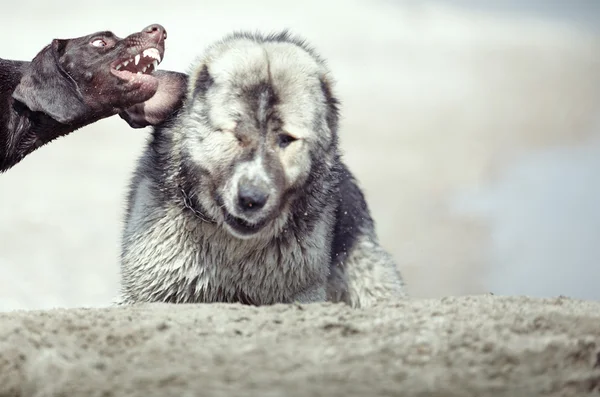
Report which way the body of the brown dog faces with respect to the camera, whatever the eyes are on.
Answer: to the viewer's right

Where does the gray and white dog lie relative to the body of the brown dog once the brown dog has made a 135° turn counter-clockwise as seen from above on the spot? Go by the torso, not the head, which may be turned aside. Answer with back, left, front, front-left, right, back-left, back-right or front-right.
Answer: back
